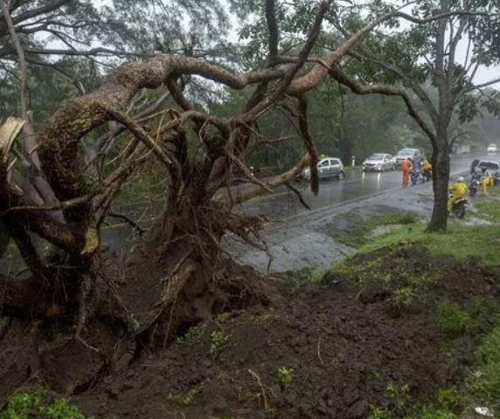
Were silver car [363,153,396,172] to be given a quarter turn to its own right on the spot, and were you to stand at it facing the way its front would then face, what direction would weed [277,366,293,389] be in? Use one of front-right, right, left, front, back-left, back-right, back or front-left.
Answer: back-left

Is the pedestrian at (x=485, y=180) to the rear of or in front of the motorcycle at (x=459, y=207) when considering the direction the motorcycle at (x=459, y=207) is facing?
in front

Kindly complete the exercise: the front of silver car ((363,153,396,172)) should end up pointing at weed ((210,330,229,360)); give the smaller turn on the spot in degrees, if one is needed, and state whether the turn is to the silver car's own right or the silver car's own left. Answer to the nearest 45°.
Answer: approximately 45° to the silver car's own left

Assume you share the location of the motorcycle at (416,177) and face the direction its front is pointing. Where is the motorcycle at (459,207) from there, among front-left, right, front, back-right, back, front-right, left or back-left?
front-left

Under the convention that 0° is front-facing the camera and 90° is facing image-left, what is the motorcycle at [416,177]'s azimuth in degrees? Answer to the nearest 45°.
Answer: approximately 45°

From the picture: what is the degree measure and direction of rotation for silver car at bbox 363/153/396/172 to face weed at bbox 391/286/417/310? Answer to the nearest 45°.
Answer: approximately 45° to its left

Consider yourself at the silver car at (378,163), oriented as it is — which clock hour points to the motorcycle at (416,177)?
The motorcycle is roughly at 10 o'clock from the silver car.

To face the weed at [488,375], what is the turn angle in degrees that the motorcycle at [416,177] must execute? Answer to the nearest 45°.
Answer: approximately 45° to its left

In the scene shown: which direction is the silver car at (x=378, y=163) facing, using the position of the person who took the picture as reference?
facing the viewer and to the left of the viewer

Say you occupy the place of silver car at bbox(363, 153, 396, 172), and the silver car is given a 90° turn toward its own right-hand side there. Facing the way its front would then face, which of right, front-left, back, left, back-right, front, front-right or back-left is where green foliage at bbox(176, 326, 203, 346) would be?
back-left

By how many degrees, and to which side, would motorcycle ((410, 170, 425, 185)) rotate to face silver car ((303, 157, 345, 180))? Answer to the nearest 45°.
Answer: approximately 45° to its right
